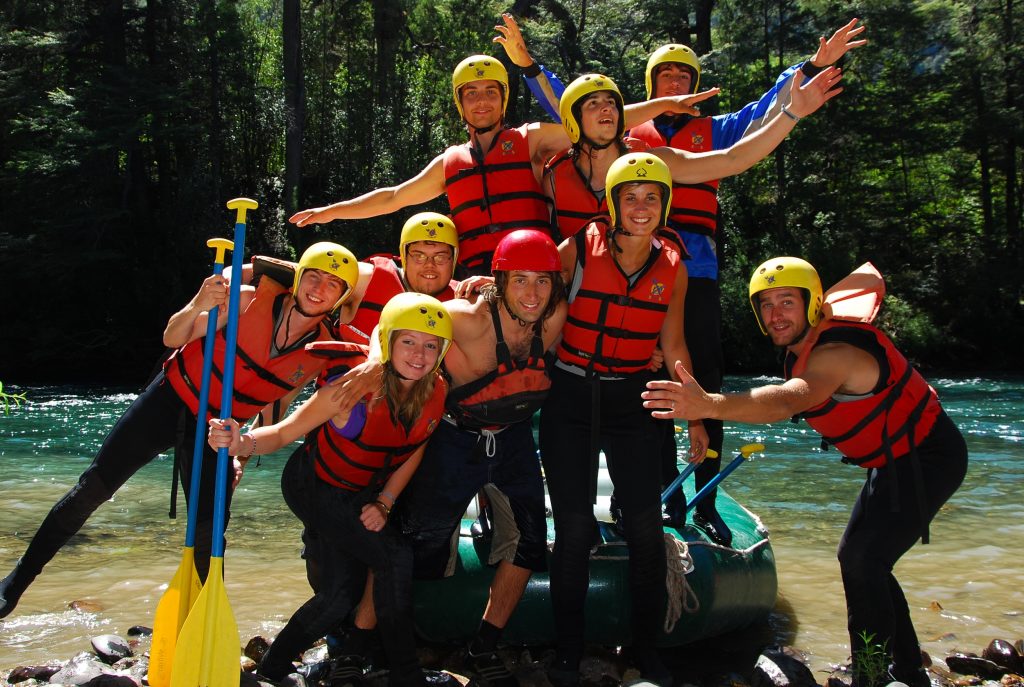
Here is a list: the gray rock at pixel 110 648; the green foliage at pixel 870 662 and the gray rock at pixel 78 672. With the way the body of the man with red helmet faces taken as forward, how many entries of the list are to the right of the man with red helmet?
2

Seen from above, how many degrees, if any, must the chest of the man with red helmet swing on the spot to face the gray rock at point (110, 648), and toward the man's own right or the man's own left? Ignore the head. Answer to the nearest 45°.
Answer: approximately 90° to the man's own right

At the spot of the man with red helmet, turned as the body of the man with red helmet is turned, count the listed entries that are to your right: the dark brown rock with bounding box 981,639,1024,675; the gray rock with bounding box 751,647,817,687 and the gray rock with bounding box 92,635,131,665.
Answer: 1

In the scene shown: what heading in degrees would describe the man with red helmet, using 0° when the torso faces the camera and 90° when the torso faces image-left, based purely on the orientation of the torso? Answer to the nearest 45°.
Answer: approximately 0°

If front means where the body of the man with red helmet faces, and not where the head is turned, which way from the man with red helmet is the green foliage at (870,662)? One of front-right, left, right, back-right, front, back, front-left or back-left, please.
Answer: left

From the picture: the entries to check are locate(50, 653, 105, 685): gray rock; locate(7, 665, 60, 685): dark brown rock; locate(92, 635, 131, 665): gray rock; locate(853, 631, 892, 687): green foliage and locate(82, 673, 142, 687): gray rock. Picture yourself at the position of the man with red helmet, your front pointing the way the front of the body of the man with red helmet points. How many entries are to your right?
4

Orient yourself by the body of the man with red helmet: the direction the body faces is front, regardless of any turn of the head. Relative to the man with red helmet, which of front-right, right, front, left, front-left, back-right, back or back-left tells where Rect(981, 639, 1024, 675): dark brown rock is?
left

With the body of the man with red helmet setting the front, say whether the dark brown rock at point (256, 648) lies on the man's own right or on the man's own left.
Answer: on the man's own right

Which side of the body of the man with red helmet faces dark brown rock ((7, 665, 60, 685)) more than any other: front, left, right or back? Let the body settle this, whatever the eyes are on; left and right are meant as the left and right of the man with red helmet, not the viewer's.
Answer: right

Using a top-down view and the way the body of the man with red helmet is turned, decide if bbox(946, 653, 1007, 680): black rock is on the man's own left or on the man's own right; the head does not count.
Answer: on the man's own left

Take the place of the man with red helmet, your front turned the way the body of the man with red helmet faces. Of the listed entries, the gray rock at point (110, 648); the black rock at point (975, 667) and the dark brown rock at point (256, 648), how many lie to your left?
1

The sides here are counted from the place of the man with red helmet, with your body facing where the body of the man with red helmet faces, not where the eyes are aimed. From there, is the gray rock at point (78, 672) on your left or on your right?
on your right
